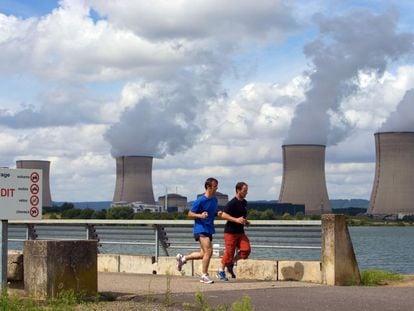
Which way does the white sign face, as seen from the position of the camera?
facing the viewer

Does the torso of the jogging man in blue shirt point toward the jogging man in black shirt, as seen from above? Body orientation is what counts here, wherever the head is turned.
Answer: no

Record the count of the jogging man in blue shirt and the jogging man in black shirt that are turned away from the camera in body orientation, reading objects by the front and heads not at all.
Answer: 0

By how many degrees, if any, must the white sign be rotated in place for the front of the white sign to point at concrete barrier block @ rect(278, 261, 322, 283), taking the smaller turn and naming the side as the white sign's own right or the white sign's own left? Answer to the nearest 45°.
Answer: approximately 135° to the white sign's own left

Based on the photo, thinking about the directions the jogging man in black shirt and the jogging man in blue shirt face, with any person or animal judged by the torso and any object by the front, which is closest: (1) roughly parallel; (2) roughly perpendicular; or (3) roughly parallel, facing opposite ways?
roughly parallel

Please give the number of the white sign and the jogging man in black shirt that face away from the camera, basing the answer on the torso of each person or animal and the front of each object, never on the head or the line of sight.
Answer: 0

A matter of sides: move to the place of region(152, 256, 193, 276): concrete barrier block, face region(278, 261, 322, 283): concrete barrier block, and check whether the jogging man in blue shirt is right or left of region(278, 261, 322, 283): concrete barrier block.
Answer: right

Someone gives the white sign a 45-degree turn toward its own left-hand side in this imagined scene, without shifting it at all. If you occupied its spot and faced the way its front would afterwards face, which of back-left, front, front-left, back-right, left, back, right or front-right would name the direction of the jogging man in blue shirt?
left

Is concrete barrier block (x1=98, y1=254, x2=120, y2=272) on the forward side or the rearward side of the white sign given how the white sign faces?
on the rearward side

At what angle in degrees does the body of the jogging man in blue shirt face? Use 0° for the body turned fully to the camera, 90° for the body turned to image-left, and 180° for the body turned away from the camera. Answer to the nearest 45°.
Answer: approximately 315°

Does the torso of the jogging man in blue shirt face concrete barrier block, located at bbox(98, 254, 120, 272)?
no

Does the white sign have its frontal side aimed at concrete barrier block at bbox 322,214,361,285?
no
